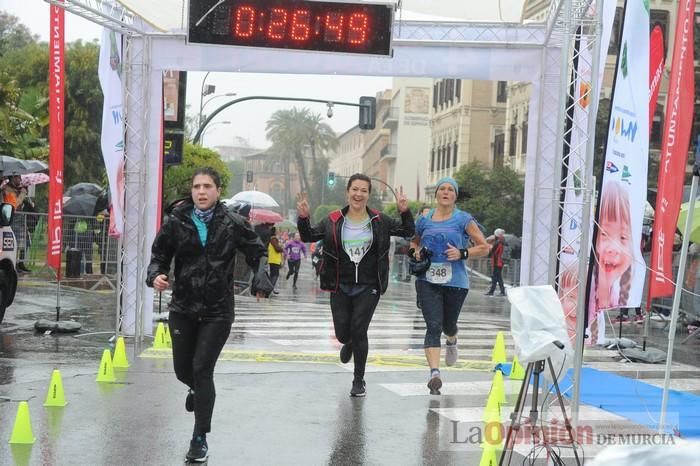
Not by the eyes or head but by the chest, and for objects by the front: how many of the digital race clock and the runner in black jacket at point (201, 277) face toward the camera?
2

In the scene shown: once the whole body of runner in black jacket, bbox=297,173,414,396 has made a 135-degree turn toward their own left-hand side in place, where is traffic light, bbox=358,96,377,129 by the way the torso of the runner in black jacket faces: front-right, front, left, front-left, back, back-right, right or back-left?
front-left

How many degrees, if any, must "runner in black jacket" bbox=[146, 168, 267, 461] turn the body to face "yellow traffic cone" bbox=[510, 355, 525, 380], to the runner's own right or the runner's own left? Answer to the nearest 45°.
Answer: approximately 135° to the runner's own left

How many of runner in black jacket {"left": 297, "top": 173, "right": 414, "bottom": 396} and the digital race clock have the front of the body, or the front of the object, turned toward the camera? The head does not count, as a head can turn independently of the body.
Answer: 2

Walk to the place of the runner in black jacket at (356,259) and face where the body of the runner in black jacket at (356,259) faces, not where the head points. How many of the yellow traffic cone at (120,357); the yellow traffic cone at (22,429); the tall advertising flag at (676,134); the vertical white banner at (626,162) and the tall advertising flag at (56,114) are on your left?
2

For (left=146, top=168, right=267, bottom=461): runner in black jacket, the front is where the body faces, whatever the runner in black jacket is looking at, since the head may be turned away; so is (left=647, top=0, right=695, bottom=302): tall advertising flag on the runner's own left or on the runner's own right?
on the runner's own left

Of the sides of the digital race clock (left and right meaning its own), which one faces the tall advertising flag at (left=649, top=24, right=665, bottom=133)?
left

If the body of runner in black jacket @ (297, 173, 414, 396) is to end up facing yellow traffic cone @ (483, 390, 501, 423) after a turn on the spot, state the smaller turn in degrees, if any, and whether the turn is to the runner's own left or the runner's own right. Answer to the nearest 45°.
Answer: approximately 45° to the runner's own left

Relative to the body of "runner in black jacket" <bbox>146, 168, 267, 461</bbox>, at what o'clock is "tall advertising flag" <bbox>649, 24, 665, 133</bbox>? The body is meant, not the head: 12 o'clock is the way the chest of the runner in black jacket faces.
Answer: The tall advertising flag is roughly at 8 o'clock from the runner in black jacket.

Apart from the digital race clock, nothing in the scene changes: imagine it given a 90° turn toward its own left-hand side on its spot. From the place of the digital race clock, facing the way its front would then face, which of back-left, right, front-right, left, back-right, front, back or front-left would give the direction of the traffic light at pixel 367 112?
left
